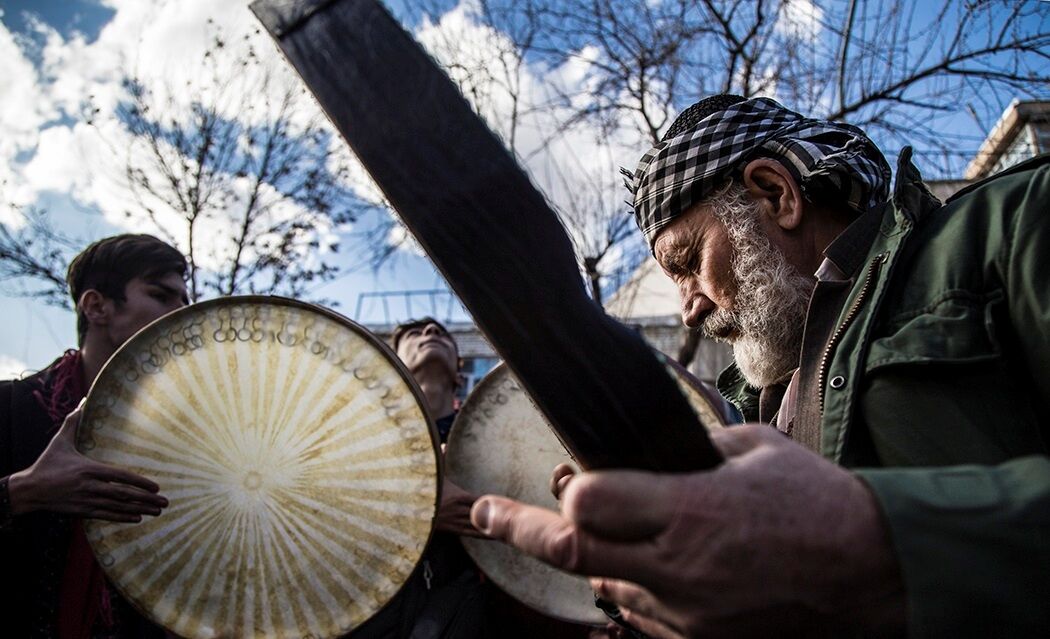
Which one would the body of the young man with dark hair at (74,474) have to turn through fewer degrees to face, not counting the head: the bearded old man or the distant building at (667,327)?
the bearded old man

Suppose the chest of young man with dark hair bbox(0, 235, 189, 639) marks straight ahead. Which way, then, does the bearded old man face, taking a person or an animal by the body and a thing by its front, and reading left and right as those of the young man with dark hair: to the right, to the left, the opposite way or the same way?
the opposite way

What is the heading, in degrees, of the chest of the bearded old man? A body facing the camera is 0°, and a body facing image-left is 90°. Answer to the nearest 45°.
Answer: approximately 90°

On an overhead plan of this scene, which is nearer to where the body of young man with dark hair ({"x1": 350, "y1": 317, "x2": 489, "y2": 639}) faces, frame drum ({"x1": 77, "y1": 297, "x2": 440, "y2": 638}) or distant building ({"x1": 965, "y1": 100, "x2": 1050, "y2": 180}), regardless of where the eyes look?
the frame drum

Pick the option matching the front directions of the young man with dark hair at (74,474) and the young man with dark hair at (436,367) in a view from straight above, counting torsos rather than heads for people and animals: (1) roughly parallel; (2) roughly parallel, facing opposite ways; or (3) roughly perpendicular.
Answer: roughly perpendicular

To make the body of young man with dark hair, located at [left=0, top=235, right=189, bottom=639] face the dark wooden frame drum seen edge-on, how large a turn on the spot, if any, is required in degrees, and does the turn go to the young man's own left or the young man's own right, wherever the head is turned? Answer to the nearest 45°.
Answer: approximately 45° to the young man's own right

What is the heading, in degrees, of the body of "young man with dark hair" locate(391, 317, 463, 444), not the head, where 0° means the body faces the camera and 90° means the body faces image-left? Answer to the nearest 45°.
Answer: approximately 0°

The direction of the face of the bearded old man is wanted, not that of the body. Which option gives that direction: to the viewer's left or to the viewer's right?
to the viewer's left
